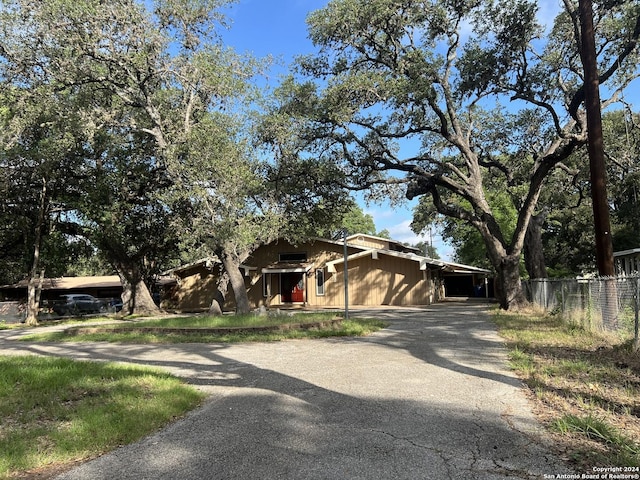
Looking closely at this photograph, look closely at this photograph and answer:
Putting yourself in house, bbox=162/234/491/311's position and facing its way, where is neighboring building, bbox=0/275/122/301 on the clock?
The neighboring building is roughly at 4 o'clock from the house.

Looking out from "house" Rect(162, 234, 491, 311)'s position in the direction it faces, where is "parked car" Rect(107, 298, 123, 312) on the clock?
The parked car is roughly at 3 o'clock from the house.

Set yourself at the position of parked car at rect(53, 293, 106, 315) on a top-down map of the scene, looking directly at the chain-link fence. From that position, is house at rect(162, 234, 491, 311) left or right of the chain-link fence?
left

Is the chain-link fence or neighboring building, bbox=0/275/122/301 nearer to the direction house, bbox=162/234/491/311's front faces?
the chain-link fence

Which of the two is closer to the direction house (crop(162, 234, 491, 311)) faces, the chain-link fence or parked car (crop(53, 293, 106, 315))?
the chain-link fence

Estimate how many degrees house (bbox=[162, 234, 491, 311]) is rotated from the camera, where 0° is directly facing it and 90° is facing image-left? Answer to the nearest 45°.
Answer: approximately 0°

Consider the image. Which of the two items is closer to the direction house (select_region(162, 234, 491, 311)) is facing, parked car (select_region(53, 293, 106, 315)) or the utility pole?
the utility pole

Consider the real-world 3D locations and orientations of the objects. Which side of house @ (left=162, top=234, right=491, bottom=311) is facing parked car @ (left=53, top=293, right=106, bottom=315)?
right
